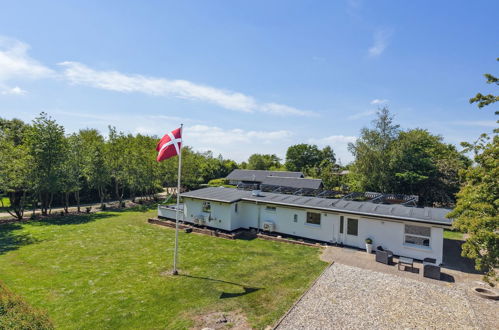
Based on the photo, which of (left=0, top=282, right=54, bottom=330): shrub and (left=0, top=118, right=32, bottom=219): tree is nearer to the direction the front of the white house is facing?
the shrub

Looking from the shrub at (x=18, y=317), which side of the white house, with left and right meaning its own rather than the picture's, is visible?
front

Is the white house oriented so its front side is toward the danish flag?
yes

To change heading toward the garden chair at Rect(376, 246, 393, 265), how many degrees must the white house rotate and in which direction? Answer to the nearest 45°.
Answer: approximately 90° to its left

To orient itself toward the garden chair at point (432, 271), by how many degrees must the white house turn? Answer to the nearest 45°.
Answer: approximately 90° to its left

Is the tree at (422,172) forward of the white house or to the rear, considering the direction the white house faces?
to the rear

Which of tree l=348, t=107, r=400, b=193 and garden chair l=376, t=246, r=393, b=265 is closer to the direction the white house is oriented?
the garden chair

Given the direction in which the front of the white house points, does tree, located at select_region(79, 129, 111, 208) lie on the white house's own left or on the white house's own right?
on the white house's own right

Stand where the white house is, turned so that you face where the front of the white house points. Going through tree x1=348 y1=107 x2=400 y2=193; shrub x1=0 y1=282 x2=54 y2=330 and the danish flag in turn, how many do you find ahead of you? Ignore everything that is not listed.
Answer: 2

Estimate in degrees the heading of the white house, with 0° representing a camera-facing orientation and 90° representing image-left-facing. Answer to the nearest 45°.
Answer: approximately 45°

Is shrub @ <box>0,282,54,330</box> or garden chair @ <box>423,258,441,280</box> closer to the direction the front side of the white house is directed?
the shrub

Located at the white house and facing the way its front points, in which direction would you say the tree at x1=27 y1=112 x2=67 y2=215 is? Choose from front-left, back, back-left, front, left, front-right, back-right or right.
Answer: front-right
